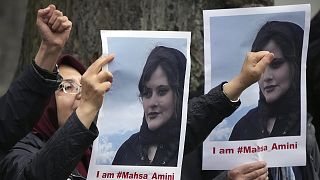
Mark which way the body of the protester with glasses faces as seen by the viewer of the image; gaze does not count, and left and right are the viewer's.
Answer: facing the viewer and to the right of the viewer

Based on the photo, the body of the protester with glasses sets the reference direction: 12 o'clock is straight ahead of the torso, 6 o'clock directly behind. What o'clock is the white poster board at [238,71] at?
The white poster board is roughly at 10 o'clock from the protester with glasses.
